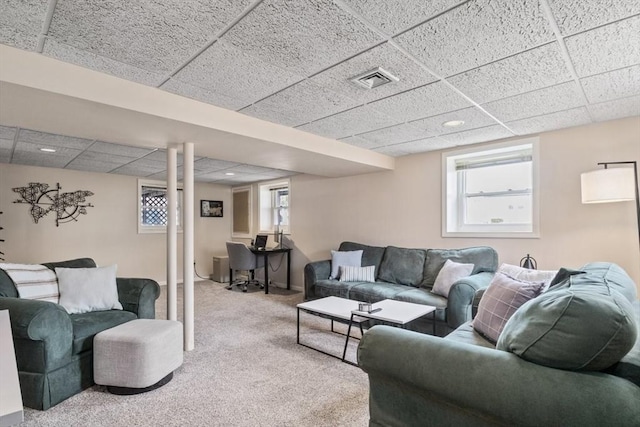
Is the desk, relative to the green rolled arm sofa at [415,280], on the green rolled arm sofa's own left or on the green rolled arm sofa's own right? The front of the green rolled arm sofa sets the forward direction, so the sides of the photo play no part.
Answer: on the green rolled arm sofa's own right

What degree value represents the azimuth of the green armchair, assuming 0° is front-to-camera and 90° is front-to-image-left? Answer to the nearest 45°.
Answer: approximately 315°

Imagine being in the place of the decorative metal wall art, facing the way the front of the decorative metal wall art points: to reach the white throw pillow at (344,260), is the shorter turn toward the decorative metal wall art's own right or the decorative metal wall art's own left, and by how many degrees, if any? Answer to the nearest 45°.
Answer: approximately 45° to the decorative metal wall art's own left

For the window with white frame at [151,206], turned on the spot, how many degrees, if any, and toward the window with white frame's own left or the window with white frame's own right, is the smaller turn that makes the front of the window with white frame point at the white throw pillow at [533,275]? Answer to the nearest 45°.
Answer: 0° — it already faces it

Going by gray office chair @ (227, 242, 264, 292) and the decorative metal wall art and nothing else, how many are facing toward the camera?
1

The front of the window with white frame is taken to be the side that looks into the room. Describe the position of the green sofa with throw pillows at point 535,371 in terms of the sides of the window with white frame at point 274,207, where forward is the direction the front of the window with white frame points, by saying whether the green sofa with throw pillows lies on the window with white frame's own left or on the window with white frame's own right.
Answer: on the window with white frame's own left

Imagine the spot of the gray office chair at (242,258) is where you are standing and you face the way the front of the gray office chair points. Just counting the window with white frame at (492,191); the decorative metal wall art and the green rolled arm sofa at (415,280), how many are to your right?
2
